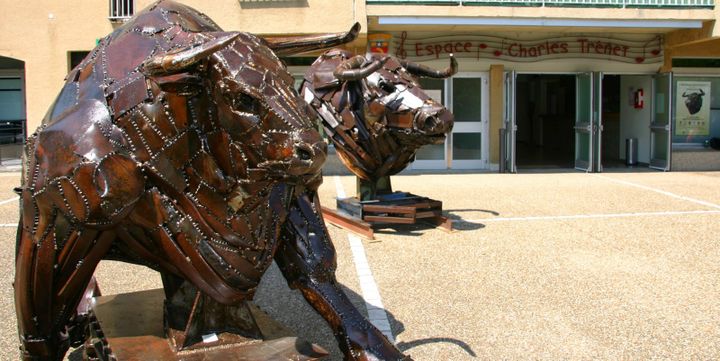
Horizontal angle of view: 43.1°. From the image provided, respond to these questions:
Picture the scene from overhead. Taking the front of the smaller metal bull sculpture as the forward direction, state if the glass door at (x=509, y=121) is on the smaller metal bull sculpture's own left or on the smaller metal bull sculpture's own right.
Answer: on the smaller metal bull sculpture's own left

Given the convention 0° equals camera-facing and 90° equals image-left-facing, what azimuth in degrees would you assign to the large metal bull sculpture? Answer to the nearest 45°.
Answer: approximately 315°

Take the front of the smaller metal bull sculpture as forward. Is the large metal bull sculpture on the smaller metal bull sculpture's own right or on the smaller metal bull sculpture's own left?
on the smaller metal bull sculpture's own right

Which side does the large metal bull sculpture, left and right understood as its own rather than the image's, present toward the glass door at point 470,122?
left

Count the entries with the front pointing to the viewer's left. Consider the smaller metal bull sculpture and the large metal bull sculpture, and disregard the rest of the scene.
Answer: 0

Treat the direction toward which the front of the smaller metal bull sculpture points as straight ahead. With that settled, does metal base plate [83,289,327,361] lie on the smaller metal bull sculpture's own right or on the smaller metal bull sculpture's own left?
on the smaller metal bull sculpture's own right

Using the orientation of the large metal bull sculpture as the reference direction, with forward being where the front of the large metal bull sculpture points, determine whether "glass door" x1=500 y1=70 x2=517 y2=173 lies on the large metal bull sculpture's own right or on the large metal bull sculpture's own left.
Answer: on the large metal bull sculpture's own left

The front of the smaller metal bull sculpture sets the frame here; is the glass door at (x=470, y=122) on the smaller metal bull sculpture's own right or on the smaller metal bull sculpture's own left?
on the smaller metal bull sculpture's own left

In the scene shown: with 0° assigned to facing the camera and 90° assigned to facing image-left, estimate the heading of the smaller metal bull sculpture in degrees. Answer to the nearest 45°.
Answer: approximately 315°
